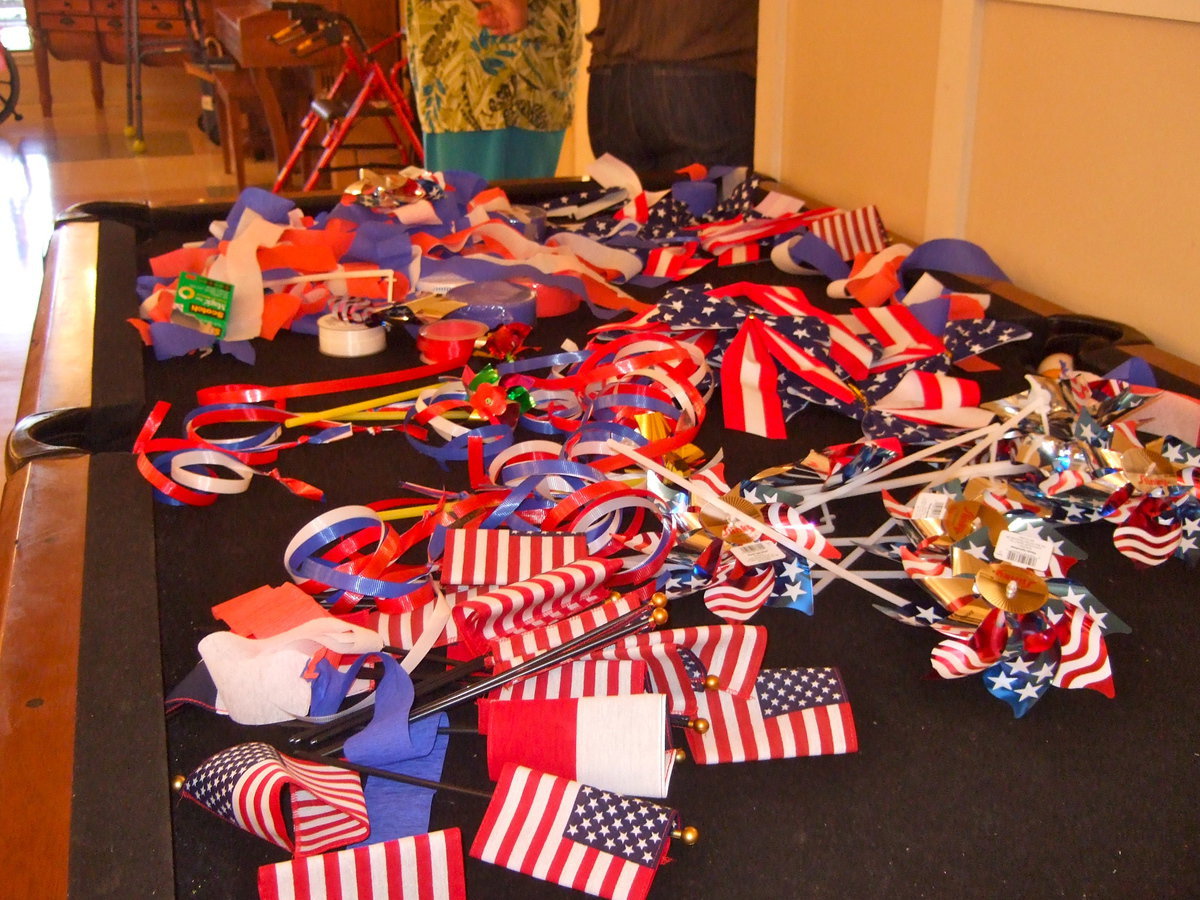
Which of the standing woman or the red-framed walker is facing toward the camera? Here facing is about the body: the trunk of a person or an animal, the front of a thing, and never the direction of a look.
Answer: the standing woman

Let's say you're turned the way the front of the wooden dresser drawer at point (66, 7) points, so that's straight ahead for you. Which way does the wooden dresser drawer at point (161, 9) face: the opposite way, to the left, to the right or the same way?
the same way

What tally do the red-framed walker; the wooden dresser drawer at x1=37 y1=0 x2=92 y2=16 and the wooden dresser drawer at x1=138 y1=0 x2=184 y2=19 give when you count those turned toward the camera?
2

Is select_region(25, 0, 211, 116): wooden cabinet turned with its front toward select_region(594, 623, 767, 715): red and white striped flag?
yes

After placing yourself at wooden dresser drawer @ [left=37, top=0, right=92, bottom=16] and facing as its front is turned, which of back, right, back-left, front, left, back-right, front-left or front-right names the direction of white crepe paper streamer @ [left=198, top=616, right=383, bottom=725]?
front

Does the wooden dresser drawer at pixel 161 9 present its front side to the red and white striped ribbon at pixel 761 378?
yes

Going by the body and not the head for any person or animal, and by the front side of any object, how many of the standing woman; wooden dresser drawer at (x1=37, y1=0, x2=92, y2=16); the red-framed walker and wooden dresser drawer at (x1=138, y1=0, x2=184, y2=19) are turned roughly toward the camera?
3

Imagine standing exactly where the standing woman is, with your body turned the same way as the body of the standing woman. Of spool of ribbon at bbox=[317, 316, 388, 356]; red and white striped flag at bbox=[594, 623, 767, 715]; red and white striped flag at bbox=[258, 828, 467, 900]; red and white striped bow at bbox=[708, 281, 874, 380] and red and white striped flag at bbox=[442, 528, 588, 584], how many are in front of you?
5

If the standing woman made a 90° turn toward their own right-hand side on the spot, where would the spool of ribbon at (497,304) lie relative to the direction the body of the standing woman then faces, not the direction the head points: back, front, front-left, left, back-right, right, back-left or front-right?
left

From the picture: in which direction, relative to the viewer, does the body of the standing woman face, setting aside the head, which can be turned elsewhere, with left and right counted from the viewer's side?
facing the viewer

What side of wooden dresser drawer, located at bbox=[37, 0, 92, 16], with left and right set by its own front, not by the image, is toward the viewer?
front

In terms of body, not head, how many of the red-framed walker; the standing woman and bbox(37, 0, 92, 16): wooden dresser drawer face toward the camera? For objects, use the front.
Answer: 2

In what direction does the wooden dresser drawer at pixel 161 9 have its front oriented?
toward the camera

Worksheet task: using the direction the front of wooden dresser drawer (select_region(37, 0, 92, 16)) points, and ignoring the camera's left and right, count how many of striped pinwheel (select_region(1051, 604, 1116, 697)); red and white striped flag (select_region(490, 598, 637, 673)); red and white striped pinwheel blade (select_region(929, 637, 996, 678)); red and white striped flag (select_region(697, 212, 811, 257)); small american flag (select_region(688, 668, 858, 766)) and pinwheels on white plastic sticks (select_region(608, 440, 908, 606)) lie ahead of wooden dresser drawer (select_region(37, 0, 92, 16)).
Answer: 6

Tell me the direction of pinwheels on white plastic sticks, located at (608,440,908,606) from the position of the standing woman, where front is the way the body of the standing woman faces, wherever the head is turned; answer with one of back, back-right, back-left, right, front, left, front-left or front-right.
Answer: front
